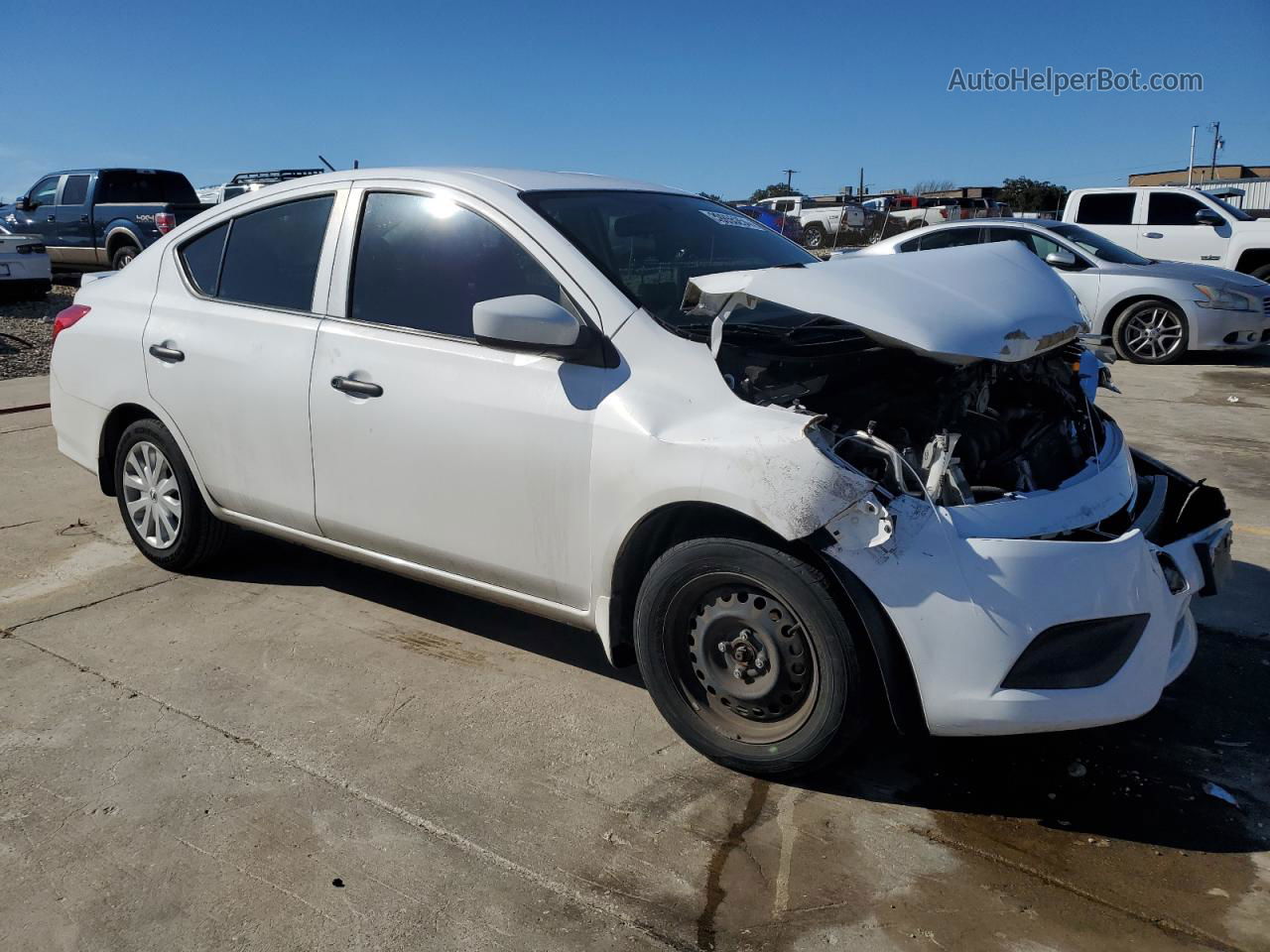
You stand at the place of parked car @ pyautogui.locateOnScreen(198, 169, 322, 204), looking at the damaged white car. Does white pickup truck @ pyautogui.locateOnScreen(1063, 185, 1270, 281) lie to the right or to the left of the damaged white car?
left

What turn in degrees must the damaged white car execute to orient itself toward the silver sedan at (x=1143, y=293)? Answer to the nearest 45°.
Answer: approximately 90° to its left

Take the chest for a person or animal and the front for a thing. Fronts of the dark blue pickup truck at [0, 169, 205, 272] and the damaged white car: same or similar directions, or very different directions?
very different directions

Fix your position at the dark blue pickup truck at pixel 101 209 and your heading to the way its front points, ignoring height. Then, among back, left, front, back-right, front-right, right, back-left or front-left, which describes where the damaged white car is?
back-left

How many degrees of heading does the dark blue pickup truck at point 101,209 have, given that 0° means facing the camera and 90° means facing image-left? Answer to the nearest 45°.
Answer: approximately 135°

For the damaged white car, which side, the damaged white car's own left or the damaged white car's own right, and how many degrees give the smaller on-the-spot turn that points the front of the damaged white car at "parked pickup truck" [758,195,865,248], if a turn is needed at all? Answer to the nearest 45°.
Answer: approximately 135° to the damaged white car's own left

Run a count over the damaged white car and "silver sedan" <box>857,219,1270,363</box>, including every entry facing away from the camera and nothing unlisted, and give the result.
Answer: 0

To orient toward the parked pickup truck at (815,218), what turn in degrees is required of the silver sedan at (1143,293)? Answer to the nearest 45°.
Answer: approximately 135° to its left

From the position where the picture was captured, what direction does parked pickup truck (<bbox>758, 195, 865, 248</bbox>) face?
facing away from the viewer and to the left of the viewer
